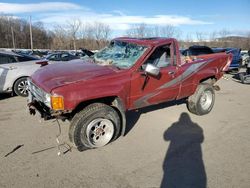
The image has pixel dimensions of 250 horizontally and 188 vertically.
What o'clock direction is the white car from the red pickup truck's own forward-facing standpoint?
The white car is roughly at 3 o'clock from the red pickup truck.

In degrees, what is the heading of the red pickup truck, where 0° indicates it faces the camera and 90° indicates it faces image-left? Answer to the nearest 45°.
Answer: approximately 45°
